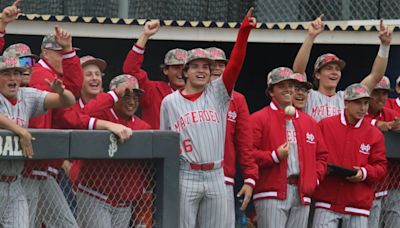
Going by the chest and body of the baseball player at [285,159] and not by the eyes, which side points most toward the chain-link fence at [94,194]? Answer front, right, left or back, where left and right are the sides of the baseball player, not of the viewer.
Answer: right

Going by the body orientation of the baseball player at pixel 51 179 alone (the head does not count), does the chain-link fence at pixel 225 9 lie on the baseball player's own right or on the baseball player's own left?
on the baseball player's own left

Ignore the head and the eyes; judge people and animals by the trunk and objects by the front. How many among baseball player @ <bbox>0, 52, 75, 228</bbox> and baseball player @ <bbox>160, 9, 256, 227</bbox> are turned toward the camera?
2

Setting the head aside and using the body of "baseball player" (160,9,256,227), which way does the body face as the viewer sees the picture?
toward the camera

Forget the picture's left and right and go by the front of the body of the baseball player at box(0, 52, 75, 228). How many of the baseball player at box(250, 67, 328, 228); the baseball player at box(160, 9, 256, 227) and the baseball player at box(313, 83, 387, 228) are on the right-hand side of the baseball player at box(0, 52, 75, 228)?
0

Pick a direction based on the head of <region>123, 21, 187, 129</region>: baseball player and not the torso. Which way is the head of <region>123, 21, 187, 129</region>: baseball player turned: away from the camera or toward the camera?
toward the camera

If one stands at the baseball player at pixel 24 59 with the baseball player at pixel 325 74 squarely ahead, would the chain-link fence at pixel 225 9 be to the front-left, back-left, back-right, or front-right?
front-left

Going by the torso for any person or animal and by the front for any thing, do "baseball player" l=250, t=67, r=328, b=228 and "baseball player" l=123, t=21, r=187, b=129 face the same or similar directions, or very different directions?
same or similar directions

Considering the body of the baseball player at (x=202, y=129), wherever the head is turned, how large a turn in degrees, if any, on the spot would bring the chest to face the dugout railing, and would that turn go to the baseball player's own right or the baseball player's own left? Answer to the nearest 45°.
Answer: approximately 45° to the baseball player's own right

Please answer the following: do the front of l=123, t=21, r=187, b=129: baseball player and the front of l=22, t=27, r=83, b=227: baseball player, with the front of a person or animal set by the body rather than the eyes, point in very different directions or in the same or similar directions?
same or similar directions

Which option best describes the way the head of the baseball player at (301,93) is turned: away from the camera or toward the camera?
toward the camera

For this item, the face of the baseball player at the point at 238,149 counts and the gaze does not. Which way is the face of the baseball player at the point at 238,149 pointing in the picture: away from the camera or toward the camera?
toward the camera

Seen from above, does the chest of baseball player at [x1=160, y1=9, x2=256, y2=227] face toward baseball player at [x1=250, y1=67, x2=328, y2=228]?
no

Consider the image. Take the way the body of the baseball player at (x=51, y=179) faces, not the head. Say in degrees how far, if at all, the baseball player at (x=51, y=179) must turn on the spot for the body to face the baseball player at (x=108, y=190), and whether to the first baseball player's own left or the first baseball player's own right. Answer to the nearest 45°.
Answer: approximately 45° to the first baseball player's own left

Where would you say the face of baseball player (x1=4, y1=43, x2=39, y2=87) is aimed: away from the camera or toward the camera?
toward the camera
